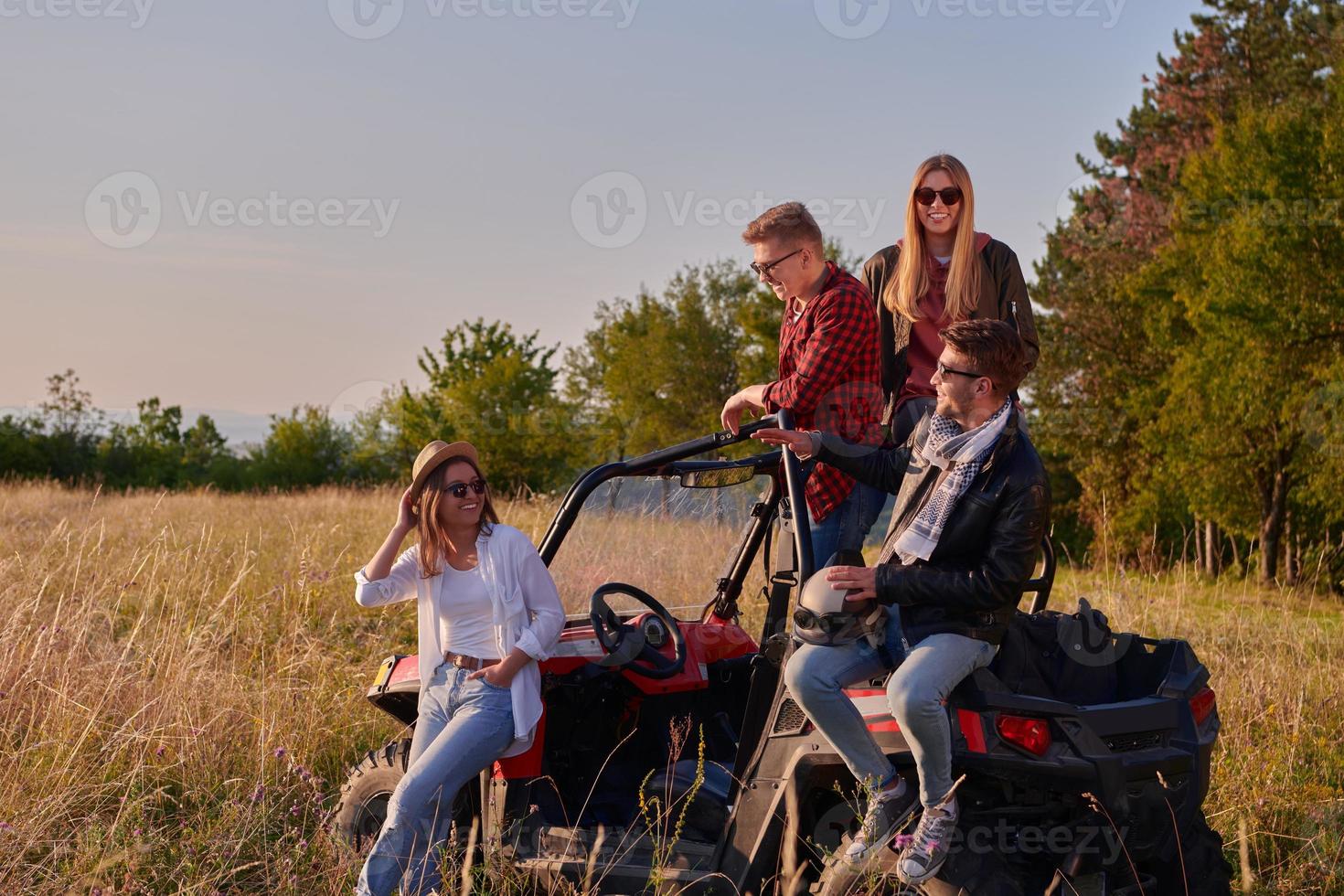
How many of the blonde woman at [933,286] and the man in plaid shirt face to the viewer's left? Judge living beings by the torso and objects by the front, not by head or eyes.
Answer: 1

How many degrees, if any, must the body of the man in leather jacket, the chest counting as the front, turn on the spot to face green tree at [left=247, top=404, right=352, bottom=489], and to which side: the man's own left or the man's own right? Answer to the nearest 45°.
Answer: approximately 90° to the man's own right

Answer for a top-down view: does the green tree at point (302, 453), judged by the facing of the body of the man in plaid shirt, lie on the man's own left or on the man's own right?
on the man's own right

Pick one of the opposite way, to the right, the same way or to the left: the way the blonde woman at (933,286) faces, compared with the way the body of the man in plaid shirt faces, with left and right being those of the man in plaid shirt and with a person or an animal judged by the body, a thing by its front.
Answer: to the left

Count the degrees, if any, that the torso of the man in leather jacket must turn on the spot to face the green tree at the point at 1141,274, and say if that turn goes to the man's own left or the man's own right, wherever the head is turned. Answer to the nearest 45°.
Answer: approximately 135° to the man's own right

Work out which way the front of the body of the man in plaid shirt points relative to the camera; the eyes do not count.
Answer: to the viewer's left

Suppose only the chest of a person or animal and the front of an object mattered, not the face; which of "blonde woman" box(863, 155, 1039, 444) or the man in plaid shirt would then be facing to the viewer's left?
the man in plaid shirt

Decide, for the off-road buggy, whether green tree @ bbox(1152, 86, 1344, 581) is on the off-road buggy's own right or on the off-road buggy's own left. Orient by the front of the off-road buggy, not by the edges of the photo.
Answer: on the off-road buggy's own right

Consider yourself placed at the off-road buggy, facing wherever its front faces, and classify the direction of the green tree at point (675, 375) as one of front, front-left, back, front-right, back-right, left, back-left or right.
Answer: front-right

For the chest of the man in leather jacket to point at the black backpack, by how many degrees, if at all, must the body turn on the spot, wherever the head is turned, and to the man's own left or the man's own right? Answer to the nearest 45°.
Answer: approximately 180°

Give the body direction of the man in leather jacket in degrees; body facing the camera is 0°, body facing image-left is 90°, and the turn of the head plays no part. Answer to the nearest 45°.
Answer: approximately 45°
